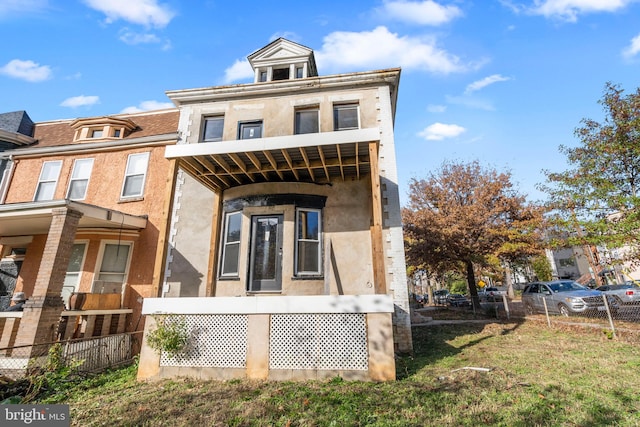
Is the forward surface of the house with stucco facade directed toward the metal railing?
no

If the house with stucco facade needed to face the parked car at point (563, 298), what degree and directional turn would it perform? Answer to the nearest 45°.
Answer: approximately 90° to its left

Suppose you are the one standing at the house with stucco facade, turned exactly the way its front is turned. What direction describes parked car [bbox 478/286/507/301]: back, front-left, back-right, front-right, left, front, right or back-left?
back-left

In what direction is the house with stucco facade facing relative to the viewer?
toward the camera

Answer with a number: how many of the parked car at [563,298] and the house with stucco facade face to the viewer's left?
0

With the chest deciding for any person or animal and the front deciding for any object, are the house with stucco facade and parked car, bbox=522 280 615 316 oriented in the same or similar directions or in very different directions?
same or similar directions

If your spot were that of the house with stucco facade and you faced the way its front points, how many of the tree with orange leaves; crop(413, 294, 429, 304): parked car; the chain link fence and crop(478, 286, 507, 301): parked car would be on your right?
0

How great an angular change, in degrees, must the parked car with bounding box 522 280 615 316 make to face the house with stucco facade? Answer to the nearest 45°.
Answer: approximately 90° to its right

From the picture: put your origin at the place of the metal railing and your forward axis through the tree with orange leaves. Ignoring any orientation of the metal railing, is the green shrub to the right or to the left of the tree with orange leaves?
right

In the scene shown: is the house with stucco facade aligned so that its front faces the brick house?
no

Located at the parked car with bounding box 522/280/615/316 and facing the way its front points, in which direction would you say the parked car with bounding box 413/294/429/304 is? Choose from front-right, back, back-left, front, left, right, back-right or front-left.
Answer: back

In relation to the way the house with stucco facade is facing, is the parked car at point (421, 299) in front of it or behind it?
behind

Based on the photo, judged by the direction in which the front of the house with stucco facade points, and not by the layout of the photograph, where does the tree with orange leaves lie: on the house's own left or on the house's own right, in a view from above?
on the house's own left
